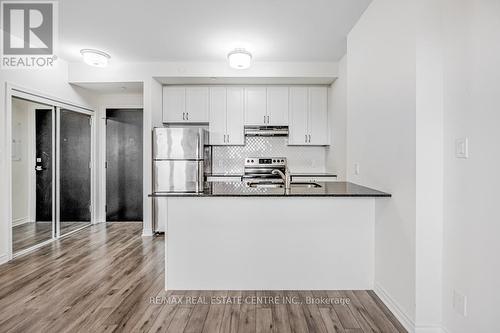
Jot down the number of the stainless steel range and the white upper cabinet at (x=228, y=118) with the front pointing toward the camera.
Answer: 2

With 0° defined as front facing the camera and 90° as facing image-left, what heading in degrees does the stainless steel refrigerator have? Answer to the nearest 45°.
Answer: approximately 0°

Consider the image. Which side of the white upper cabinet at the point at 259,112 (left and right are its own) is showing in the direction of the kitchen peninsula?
front

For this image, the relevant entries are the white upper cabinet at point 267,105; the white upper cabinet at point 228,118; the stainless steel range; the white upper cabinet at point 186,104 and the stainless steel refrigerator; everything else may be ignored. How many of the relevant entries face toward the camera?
5

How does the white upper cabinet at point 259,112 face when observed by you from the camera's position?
facing the viewer

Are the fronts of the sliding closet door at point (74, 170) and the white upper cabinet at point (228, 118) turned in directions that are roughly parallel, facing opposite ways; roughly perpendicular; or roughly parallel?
roughly perpendicular

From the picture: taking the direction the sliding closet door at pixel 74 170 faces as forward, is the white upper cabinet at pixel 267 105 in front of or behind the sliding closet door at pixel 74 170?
in front

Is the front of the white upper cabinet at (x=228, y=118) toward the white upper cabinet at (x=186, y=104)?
no

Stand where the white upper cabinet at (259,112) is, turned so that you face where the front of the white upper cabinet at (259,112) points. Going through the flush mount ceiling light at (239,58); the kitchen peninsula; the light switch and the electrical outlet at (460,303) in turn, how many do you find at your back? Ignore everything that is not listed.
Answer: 0

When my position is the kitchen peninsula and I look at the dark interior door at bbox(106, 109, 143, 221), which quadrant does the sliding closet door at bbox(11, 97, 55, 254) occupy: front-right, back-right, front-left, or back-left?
front-left

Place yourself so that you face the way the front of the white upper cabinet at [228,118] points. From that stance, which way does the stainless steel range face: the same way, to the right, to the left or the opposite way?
the same way

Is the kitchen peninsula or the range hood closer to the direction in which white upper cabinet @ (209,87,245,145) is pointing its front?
the kitchen peninsula

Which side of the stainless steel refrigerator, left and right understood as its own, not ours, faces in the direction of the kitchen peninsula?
front

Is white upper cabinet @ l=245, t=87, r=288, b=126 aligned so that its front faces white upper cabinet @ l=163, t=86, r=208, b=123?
no

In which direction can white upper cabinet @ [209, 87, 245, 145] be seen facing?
toward the camera

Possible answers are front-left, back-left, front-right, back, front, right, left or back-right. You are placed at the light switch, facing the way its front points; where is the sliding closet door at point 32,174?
front-right

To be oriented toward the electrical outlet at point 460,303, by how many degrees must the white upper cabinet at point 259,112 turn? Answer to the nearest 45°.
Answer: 0° — it already faces it

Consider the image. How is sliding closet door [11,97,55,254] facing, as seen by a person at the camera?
facing the viewer and to the right of the viewer

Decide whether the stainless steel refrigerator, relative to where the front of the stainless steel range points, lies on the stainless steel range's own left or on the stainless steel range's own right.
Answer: on the stainless steel range's own right

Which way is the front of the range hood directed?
toward the camera

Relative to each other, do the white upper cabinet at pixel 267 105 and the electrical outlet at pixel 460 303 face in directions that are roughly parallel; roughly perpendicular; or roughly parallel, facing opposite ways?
roughly perpendicular
